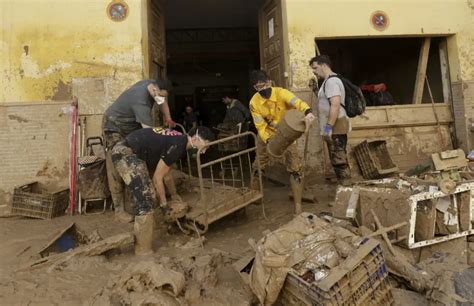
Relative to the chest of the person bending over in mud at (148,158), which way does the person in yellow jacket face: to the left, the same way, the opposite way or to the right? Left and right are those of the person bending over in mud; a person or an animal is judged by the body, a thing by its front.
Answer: to the right

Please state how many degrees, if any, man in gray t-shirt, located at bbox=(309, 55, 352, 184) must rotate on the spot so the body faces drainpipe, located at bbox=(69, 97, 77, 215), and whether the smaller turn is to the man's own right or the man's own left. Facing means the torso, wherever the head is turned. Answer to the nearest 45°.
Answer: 0° — they already face it

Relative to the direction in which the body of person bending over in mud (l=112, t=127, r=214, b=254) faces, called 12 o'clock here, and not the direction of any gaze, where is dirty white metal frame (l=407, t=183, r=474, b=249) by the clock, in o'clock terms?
The dirty white metal frame is roughly at 1 o'clock from the person bending over in mud.

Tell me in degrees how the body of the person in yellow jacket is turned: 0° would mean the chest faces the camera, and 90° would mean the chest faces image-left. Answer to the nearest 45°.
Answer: approximately 0°

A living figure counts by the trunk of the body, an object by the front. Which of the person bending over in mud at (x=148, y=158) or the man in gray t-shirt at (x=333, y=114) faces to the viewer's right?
the person bending over in mud

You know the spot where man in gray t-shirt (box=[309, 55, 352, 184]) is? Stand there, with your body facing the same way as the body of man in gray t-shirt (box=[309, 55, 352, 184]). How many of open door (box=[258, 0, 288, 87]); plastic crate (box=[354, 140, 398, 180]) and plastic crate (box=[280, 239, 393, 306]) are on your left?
1

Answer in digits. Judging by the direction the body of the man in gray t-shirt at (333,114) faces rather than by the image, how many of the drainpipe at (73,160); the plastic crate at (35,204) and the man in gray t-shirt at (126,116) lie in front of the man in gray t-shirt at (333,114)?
3

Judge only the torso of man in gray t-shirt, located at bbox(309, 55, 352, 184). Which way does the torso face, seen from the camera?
to the viewer's left

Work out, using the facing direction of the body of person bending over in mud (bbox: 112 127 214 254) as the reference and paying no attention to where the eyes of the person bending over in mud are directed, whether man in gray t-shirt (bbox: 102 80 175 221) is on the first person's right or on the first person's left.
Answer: on the first person's left

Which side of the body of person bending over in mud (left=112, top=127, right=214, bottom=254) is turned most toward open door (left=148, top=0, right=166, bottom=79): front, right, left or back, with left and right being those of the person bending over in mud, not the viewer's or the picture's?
left

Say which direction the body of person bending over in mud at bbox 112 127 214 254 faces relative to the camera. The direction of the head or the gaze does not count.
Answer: to the viewer's right
